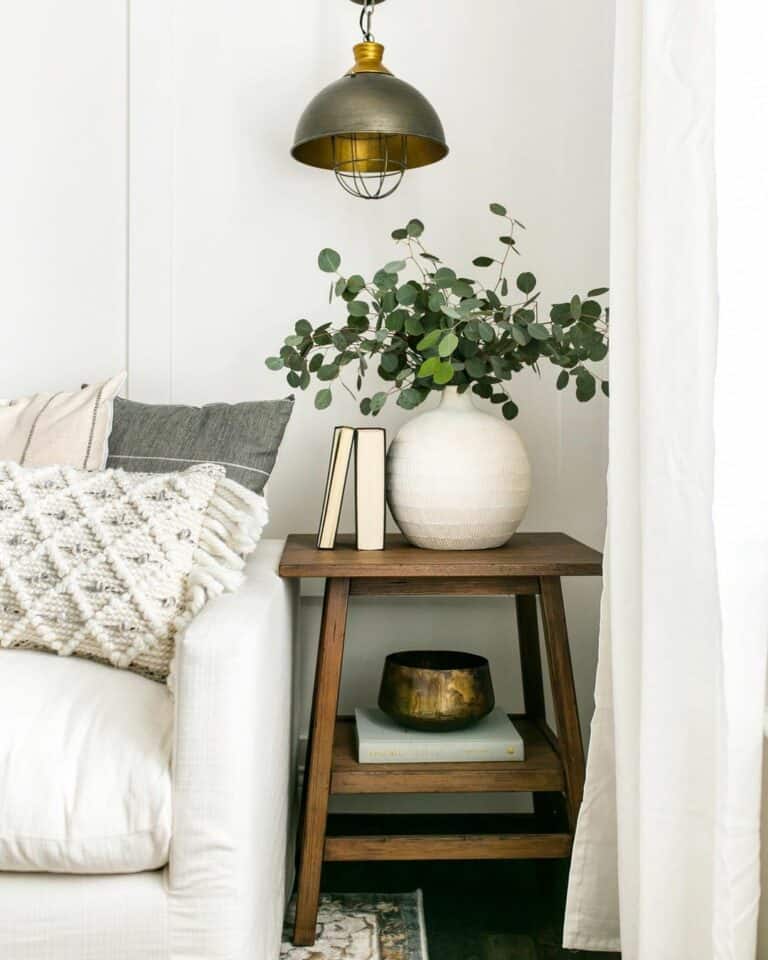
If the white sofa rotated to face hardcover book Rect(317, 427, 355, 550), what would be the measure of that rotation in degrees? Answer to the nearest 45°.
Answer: approximately 135° to its left

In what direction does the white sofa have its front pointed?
toward the camera

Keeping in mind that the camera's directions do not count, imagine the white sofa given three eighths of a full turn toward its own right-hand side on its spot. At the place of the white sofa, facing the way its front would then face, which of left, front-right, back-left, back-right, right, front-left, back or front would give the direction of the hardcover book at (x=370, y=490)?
right

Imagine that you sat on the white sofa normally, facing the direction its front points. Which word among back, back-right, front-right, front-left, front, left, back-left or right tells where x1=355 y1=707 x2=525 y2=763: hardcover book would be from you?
back-left
